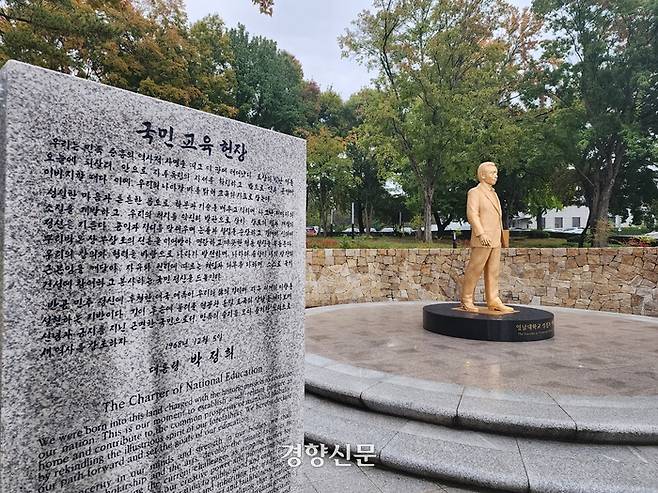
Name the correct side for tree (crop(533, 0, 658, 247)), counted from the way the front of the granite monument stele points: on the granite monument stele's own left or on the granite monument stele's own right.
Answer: on the granite monument stele's own left

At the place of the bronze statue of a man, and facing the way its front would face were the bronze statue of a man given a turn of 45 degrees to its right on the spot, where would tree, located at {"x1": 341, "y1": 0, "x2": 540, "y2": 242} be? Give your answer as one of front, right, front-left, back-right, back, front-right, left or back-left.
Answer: back

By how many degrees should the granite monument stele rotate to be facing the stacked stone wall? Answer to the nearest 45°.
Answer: approximately 90° to its left

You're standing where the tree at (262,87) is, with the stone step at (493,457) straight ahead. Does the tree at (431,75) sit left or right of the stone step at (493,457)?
left

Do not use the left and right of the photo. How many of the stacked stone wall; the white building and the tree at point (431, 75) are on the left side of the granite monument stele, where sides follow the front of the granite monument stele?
3

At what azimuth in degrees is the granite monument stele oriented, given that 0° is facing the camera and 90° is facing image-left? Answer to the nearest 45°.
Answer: approximately 315°

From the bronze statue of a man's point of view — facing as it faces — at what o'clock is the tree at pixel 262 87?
The tree is roughly at 6 o'clock from the bronze statue of a man.

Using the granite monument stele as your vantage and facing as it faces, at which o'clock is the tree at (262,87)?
The tree is roughly at 8 o'clock from the granite monument stele.

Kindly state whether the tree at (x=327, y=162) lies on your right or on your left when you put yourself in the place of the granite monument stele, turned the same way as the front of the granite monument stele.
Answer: on your left

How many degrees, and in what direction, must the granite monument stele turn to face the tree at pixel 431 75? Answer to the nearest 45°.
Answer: approximately 90° to its left

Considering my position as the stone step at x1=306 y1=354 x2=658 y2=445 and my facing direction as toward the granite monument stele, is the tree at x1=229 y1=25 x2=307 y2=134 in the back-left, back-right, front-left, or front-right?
back-right

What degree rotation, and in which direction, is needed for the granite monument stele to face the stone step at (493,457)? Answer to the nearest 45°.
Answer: approximately 45° to its left

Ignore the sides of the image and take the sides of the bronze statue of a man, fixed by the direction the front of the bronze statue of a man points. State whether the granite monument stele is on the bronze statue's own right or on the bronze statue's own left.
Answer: on the bronze statue's own right

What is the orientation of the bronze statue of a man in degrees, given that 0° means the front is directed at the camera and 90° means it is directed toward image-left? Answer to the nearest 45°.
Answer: approximately 315°

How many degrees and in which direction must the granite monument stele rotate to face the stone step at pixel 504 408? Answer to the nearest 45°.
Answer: approximately 45° to its left
